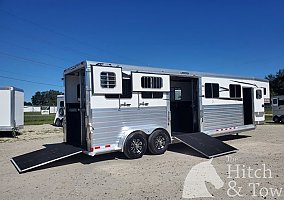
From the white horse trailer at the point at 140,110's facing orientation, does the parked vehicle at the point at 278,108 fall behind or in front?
in front

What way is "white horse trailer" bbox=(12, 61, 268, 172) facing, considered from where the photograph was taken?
facing away from the viewer and to the right of the viewer

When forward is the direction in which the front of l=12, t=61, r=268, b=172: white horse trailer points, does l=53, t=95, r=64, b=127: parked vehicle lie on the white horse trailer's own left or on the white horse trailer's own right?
on the white horse trailer's own left

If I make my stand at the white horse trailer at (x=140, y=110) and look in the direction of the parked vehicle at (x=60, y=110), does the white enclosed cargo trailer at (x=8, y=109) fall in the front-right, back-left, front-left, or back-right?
front-left

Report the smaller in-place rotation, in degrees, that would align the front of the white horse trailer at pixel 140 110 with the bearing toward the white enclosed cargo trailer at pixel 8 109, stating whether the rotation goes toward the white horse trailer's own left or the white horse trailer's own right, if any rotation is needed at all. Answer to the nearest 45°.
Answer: approximately 90° to the white horse trailer's own left

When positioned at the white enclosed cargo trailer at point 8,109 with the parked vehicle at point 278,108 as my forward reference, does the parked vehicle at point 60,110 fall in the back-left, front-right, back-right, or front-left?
front-left

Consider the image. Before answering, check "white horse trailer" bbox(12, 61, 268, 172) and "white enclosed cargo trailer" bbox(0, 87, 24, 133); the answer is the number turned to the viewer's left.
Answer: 0

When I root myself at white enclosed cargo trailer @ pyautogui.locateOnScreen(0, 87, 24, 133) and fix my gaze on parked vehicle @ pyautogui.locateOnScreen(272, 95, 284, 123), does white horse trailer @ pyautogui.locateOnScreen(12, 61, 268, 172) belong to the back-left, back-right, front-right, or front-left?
front-right
